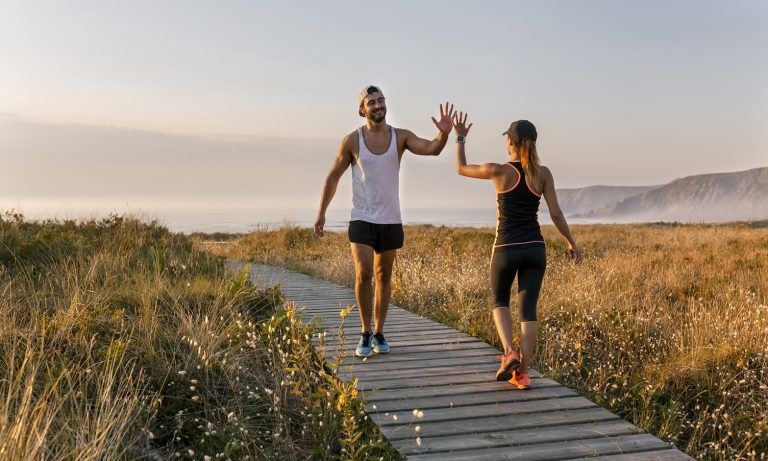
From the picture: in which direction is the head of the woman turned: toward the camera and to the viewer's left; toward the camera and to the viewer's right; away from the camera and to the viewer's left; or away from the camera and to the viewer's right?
away from the camera and to the viewer's left

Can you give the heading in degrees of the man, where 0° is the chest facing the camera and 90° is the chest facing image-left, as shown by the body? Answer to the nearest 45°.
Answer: approximately 0°

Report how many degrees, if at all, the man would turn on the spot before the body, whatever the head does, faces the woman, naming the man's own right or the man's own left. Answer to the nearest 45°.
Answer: approximately 45° to the man's own left
